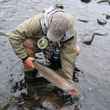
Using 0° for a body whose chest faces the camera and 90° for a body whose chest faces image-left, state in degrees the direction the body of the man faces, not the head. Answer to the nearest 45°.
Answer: approximately 0°

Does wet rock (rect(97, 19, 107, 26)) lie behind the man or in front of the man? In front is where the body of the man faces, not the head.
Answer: behind
